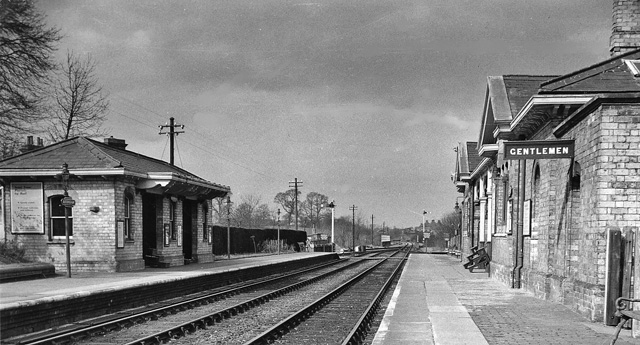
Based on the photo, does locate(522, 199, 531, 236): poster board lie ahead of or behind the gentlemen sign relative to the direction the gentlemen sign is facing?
behind

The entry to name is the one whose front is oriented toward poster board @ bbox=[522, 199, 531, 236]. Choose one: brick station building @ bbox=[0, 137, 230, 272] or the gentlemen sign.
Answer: the brick station building

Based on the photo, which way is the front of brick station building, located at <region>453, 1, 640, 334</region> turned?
to the viewer's left

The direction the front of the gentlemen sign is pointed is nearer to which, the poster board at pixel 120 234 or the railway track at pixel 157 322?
the railway track

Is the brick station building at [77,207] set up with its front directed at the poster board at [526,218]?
yes

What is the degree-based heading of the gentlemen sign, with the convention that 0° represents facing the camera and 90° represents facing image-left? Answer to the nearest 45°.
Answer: approximately 0°
